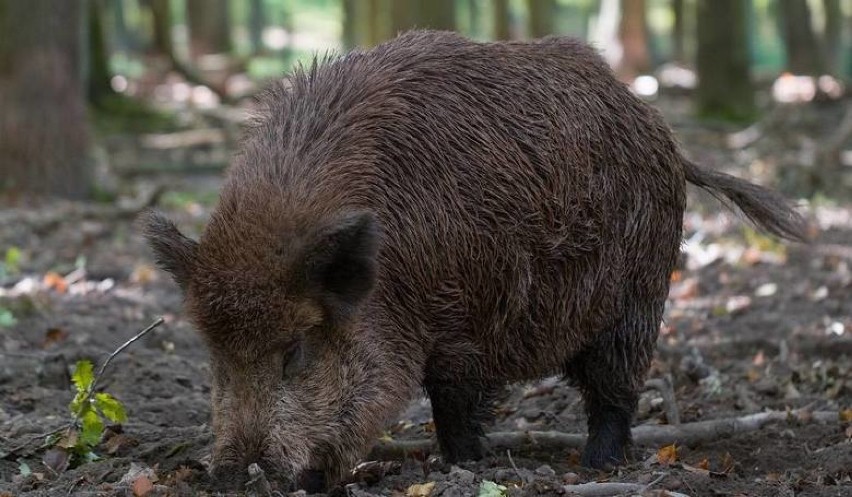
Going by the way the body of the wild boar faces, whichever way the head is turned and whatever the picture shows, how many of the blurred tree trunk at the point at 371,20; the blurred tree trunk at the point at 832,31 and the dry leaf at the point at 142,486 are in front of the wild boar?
1

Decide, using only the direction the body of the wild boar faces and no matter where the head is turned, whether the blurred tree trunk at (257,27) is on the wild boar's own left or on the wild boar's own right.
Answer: on the wild boar's own right

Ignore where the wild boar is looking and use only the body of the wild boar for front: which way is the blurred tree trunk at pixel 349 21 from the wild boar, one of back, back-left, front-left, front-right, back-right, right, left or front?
back-right

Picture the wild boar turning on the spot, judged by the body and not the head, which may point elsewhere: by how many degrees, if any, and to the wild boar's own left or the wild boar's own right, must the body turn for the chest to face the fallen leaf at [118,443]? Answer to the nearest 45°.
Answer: approximately 45° to the wild boar's own right

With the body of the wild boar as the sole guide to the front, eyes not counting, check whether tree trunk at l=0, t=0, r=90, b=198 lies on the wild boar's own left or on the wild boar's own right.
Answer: on the wild boar's own right

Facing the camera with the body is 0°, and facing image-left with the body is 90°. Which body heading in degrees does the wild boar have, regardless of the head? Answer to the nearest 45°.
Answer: approximately 45°

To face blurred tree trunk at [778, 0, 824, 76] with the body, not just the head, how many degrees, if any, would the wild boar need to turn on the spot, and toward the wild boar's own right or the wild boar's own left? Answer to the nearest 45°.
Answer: approximately 135° to the wild boar's own right

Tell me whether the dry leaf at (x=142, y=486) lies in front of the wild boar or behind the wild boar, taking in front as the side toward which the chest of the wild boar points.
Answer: in front

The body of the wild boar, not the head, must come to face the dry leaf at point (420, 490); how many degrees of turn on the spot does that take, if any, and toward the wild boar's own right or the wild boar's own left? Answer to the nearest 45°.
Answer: approximately 45° to the wild boar's own left
